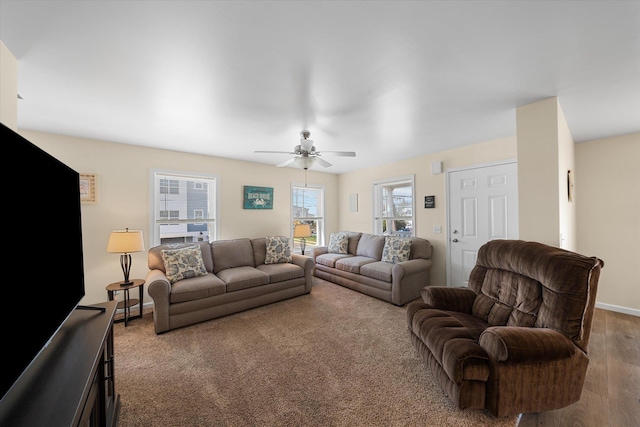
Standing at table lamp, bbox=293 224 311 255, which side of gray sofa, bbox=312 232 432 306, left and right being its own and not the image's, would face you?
right

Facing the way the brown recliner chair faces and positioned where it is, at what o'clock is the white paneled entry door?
The white paneled entry door is roughly at 4 o'clock from the brown recliner chair.

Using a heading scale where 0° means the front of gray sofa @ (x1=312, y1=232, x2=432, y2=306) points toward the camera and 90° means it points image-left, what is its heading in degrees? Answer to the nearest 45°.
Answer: approximately 45°

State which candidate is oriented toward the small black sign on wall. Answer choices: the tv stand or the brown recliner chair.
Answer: the tv stand

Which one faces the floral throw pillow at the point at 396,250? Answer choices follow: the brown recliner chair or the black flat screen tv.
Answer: the black flat screen tv

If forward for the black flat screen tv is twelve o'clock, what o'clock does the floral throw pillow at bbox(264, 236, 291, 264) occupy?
The floral throw pillow is roughly at 11 o'clock from the black flat screen tv.

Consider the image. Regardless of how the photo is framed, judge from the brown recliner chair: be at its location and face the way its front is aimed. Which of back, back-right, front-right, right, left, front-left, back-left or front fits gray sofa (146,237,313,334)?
front-right

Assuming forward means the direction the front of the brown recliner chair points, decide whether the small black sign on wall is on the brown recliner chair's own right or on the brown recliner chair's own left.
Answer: on the brown recliner chair's own right

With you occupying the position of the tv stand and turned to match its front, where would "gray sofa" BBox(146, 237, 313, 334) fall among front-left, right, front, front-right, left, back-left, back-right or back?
front-left

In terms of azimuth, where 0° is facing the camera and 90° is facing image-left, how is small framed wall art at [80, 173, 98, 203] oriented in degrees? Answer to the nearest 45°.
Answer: approximately 0°

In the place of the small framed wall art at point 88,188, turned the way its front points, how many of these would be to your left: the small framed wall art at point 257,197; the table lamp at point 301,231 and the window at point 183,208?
3

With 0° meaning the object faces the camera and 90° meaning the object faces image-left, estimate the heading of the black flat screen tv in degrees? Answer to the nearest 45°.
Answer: approximately 270°

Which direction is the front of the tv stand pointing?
to the viewer's right

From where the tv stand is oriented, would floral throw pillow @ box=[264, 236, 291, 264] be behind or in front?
in front
